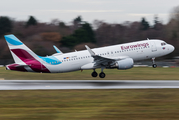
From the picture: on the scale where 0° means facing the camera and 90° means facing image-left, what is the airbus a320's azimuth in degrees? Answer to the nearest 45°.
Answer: approximately 270°
